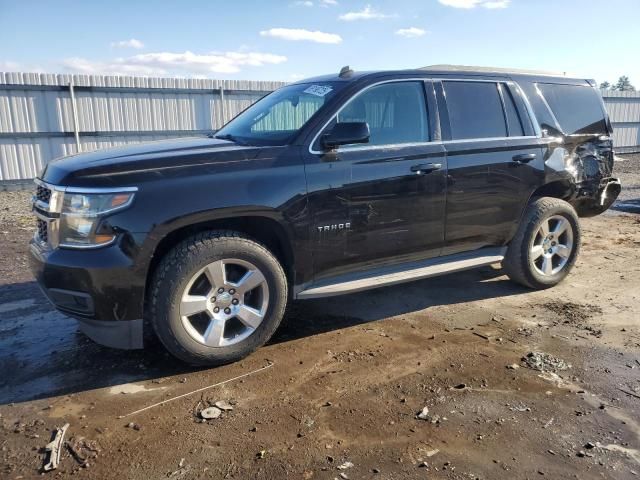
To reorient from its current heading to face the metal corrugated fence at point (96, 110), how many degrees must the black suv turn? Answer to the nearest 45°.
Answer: approximately 90° to its right

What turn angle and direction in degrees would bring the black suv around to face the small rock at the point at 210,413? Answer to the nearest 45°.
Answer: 0° — it already faces it

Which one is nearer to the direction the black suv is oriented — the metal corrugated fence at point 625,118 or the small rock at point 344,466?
the small rock

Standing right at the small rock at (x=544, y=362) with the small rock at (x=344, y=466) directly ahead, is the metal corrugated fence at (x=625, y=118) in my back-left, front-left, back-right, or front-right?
back-right

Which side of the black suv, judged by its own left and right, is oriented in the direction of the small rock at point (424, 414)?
left

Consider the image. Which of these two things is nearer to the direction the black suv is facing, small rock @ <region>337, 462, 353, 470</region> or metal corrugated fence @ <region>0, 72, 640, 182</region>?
the small rock

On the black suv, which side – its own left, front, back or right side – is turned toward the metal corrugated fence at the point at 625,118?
back

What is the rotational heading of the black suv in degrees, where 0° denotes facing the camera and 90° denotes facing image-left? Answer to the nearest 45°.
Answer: approximately 45°
